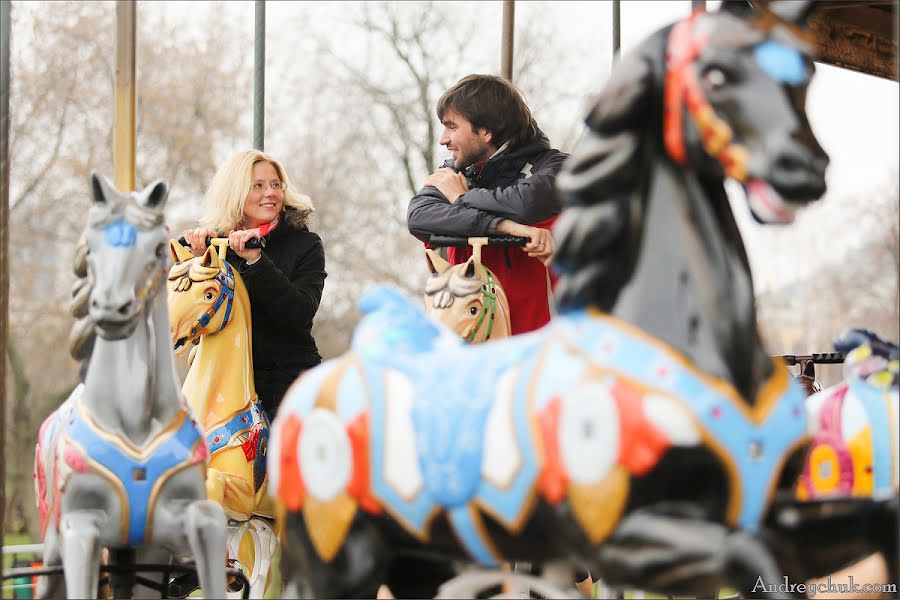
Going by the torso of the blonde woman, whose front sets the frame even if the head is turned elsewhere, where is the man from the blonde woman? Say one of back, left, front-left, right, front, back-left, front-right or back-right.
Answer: left

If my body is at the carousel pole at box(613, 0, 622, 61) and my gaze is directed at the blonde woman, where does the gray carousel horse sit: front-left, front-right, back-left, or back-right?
front-left

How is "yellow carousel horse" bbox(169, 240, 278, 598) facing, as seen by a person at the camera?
facing the viewer and to the left of the viewer

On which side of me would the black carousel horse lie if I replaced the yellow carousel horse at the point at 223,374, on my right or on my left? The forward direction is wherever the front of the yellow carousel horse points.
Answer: on my left

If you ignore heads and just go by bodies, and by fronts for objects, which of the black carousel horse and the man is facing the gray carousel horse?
the man

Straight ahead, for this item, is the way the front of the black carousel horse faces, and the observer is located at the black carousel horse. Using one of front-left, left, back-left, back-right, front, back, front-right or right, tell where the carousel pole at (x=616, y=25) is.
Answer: back-left

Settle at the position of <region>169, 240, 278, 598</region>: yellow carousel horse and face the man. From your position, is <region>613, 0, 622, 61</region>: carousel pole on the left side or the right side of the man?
left

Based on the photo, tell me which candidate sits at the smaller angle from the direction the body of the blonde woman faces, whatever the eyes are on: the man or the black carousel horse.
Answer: the black carousel horse

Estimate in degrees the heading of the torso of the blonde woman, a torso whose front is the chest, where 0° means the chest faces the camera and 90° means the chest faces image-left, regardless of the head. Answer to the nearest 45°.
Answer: approximately 45°

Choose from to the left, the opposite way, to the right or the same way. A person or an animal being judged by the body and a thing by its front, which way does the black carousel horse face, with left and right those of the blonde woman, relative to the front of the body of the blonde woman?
to the left

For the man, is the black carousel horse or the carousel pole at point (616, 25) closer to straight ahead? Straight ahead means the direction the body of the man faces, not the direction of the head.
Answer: the black carousel horse

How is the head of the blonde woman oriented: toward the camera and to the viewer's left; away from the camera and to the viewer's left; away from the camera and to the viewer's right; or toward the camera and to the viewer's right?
toward the camera and to the viewer's right

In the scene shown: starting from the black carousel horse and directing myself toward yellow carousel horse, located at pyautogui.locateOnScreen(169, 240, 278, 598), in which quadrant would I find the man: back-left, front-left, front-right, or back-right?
front-right

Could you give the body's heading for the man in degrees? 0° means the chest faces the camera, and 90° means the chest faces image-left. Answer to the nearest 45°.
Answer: approximately 45°

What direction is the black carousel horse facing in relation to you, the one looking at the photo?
facing the viewer and to the right of the viewer

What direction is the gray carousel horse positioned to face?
toward the camera

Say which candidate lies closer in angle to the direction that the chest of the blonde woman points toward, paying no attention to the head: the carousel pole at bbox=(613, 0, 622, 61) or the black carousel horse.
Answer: the black carousel horse

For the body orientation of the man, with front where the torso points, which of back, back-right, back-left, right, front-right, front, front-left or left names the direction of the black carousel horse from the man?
front-left
